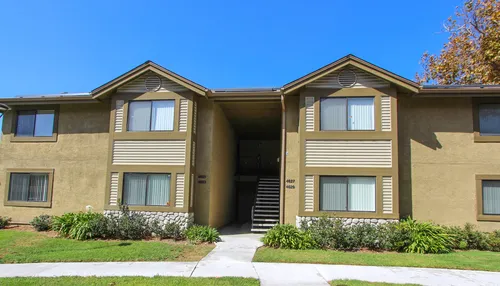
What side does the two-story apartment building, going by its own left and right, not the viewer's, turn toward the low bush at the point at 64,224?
right

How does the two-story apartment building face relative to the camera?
toward the camera

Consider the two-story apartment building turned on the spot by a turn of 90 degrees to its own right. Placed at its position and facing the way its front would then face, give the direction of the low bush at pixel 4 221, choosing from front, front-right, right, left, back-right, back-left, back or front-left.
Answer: front

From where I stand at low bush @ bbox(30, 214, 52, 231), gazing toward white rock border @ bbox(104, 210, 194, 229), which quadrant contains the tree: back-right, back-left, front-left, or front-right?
front-left

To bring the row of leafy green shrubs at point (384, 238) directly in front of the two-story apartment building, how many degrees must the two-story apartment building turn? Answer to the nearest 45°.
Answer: approximately 45° to its left

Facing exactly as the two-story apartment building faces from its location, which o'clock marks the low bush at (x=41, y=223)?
The low bush is roughly at 3 o'clock from the two-story apartment building.

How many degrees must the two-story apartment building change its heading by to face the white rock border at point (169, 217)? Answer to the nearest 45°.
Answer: approximately 90° to its right

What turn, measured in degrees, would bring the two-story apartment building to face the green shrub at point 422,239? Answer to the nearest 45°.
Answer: approximately 45° to its left
